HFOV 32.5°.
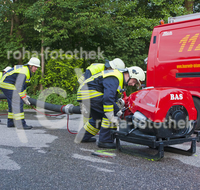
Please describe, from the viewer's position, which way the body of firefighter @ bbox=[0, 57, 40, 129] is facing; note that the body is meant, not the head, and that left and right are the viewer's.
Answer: facing to the right of the viewer

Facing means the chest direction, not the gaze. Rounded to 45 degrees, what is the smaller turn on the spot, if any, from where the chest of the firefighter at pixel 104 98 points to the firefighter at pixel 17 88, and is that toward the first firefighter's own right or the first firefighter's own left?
approximately 135° to the first firefighter's own left

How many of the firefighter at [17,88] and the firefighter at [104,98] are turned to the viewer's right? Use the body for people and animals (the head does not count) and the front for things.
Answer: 2

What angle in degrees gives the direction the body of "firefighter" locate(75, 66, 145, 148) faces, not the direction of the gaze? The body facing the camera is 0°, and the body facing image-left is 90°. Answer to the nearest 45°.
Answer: approximately 270°

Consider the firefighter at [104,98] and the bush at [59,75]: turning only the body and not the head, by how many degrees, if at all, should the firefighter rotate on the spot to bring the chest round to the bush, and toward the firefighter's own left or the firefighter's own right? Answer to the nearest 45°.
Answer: approximately 90° to the firefighter's own left
